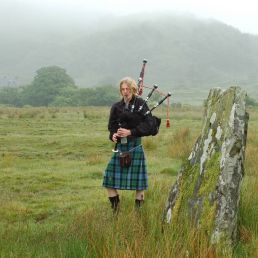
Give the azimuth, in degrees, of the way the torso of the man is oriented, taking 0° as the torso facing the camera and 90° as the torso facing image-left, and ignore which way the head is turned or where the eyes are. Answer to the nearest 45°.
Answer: approximately 0°

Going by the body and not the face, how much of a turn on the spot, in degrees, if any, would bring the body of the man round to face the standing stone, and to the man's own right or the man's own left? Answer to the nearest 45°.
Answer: approximately 45° to the man's own left
